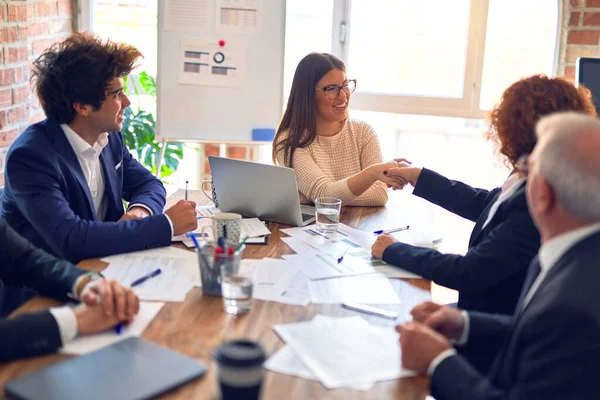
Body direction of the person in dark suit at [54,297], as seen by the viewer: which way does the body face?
to the viewer's right

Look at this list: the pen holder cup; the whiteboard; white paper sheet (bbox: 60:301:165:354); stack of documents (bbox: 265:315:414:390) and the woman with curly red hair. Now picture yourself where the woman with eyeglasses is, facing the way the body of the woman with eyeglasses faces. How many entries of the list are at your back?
1

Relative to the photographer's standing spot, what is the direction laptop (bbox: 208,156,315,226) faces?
facing away from the viewer and to the right of the viewer

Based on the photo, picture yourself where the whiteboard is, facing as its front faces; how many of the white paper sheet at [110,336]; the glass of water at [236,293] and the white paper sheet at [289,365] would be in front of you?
3

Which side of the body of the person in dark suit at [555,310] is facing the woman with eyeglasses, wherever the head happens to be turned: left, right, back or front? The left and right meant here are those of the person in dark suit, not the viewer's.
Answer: front

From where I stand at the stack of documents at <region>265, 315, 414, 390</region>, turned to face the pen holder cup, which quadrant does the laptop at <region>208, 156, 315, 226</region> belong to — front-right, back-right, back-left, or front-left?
front-right

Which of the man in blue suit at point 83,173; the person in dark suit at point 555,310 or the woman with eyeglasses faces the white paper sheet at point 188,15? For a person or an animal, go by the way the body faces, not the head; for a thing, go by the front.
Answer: the person in dark suit

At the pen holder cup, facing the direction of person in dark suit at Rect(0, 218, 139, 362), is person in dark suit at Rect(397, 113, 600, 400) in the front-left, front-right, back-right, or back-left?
back-left

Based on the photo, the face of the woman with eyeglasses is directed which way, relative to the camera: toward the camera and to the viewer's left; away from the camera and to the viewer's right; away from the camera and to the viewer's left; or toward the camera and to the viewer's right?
toward the camera and to the viewer's right

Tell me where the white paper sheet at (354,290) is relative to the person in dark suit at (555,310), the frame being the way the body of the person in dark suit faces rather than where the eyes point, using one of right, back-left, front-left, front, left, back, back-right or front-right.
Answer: front

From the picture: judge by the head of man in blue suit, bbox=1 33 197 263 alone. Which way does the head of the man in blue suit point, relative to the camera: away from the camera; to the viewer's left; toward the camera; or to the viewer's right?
to the viewer's right

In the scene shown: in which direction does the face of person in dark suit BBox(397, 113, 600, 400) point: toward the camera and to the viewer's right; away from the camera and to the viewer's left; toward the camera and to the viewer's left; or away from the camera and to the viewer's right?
away from the camera and to the viewer's left

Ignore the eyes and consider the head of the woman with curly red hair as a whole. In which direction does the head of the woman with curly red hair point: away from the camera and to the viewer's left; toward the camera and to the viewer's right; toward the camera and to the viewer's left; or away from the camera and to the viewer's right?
away from the camera and to the viewer's left

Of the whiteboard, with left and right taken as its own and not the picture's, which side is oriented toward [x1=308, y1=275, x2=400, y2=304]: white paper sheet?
front

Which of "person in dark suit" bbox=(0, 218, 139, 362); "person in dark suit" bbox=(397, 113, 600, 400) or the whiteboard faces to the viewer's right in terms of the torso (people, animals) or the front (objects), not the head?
"person in dark suit" bbox=(0, 218, 139, 362)

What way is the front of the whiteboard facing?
toward the camera

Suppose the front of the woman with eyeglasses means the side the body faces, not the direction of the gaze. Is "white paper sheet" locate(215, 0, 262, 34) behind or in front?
behind

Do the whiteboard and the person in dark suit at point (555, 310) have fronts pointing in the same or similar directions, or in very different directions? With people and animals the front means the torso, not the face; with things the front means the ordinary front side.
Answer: very different directions
